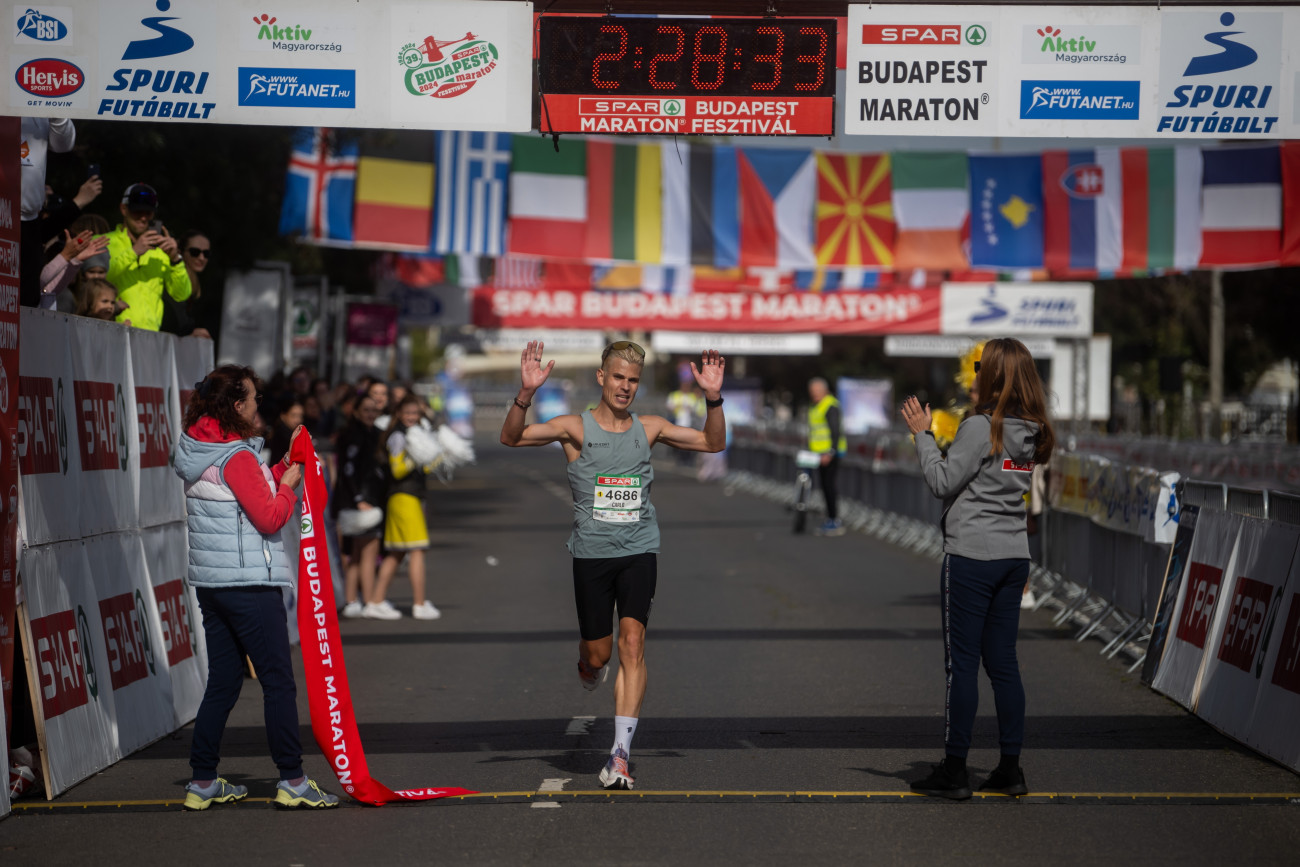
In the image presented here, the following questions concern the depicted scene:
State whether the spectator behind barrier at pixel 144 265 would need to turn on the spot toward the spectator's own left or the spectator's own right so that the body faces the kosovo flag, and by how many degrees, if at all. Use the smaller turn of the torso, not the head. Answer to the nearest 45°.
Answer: approximately 90° to the spectator's own left

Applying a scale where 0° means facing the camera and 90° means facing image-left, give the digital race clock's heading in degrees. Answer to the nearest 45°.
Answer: approximately 0°

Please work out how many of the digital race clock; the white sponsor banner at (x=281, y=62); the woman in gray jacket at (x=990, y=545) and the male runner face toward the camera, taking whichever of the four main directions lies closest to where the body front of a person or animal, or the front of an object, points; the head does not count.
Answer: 3

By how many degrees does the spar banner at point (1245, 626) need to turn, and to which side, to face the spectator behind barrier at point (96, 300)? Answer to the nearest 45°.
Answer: approximately 45° to its right

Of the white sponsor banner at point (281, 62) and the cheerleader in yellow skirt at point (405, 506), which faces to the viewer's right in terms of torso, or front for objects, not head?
the cheerleader in yellow skirt

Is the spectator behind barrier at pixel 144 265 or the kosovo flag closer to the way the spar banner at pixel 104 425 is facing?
the kosovo flag

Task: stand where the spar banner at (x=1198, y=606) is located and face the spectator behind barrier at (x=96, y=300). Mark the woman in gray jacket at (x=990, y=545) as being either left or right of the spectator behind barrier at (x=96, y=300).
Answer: left

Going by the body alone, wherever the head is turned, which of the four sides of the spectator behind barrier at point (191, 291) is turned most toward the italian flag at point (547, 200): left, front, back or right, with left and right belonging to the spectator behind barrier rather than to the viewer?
left

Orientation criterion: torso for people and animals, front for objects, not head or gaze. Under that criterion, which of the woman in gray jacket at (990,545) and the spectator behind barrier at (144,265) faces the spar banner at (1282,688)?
the spectator behind barrier

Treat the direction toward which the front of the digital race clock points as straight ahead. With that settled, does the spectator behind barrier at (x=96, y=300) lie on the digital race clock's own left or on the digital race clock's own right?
on the digital race clock's own right

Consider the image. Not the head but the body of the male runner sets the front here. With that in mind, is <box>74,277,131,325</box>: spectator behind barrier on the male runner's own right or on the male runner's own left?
on the male runner's own right

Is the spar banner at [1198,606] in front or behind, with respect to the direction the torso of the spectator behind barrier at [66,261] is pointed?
in front

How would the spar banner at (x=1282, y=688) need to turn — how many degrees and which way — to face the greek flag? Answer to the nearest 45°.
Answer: approximately 90° to its right
